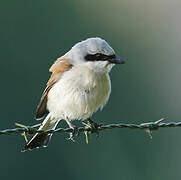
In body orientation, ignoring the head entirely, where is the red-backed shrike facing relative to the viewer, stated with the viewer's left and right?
facing the viewer and to the right of the viewer
